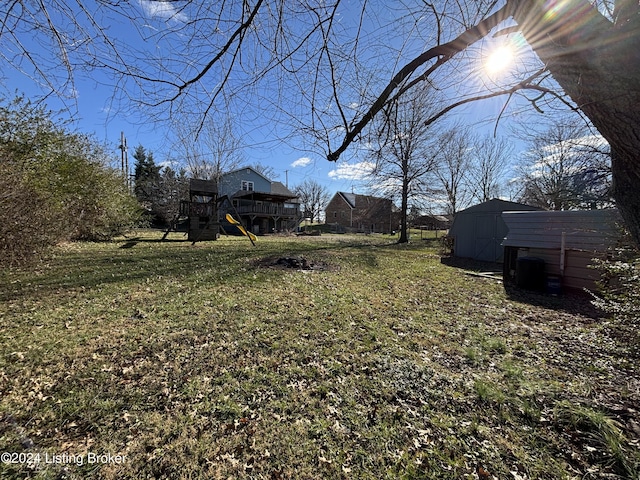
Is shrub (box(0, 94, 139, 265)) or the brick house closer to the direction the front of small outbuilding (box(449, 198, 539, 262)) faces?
the shrub

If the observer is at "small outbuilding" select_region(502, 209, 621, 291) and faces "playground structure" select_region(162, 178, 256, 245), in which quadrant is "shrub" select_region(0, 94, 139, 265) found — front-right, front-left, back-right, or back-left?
front-left

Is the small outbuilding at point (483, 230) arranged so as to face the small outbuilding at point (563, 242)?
no

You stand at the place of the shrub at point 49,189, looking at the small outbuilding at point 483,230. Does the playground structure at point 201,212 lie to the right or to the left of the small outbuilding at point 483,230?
left

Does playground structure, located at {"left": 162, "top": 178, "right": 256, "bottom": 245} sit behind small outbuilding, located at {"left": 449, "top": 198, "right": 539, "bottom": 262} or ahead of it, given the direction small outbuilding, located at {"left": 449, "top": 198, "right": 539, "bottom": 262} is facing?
ahead

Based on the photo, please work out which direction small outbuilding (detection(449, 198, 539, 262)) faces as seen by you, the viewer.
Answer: facing the viewer and to the left of the viewer

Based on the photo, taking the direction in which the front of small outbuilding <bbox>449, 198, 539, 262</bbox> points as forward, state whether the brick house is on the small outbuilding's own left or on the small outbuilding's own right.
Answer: on the small outbuilding's own right

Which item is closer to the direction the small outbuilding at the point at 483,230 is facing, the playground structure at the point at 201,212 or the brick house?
the playground structure

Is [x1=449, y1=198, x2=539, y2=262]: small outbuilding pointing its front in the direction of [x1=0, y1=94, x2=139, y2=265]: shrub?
no
